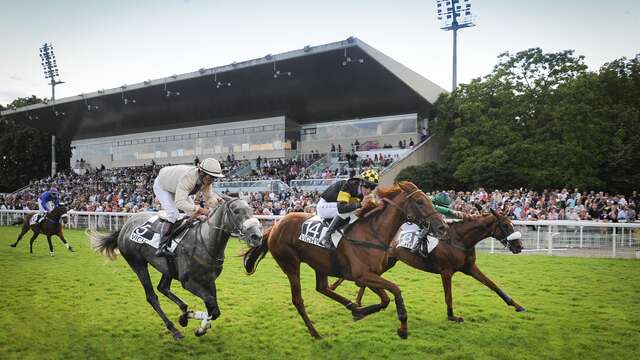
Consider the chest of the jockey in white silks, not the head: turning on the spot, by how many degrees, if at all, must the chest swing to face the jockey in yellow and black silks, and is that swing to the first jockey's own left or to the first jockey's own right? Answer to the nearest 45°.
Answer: approximately 45° to the first jockey's own left

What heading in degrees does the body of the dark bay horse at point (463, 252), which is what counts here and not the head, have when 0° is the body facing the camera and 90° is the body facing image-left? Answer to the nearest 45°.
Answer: approximately 270°

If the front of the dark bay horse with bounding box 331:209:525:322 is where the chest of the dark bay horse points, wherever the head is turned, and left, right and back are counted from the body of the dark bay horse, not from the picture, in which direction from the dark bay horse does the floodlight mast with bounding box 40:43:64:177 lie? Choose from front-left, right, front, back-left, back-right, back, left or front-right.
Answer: back-left

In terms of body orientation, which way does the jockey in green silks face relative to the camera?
to the viewer's right

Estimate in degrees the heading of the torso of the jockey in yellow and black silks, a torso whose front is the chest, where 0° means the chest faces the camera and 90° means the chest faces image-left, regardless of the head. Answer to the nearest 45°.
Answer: approximately 315°

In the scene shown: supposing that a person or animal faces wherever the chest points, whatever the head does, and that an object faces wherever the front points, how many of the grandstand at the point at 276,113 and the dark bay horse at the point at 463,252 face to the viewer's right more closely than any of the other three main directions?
1

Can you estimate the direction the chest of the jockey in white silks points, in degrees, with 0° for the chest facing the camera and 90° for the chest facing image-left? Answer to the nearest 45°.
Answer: approximately 315°

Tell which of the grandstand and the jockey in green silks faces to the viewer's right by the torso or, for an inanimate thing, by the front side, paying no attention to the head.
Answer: the jockey in green silks

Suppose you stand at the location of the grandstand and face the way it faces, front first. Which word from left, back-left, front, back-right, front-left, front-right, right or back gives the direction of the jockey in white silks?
front-left

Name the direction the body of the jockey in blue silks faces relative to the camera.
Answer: to the viewer's right

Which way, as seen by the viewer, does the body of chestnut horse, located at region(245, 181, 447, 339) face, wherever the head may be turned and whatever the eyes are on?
to the viewer's right

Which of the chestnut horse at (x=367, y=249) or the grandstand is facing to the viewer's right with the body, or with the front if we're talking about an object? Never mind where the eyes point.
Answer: the chestnut horse
